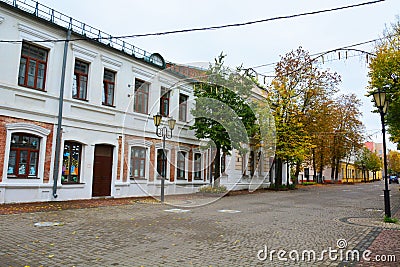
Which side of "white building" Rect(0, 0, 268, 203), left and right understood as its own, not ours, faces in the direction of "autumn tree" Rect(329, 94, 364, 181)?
left

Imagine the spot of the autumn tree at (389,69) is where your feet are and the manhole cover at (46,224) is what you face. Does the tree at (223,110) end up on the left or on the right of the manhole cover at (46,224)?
right

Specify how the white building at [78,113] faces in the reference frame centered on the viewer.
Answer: facing the viewer and to the right of the viewer

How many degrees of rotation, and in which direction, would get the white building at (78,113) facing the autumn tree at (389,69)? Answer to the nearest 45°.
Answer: approximately 45° to its left

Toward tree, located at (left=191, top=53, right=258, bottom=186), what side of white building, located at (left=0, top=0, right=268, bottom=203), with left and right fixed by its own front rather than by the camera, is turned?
left

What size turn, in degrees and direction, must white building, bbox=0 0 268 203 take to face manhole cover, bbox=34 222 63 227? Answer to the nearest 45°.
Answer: approximately 45° to its right

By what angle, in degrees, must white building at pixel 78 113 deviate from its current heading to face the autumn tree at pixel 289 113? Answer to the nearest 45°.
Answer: approximately 90° to its left

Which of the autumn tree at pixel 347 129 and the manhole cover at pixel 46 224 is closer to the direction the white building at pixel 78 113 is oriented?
the manhole cover
